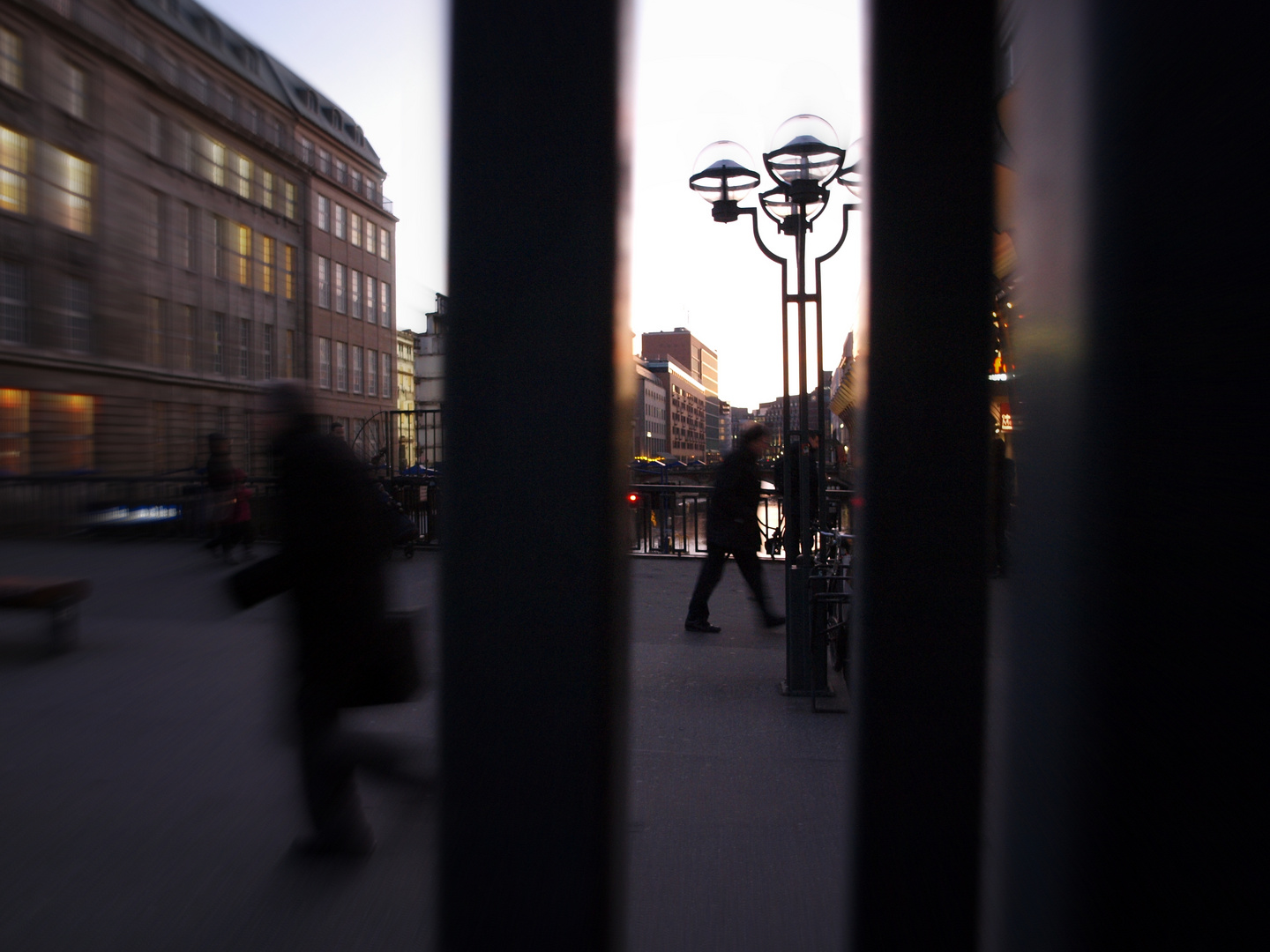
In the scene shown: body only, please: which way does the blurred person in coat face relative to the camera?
to the viewer's left

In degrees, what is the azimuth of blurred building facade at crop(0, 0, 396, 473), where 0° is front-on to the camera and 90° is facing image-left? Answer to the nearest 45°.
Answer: approximately 315°

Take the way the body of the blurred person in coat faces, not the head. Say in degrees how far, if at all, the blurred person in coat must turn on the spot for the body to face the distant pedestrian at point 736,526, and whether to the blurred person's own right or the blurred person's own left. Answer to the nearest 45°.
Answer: approximately 135° to the blurred person's own right
